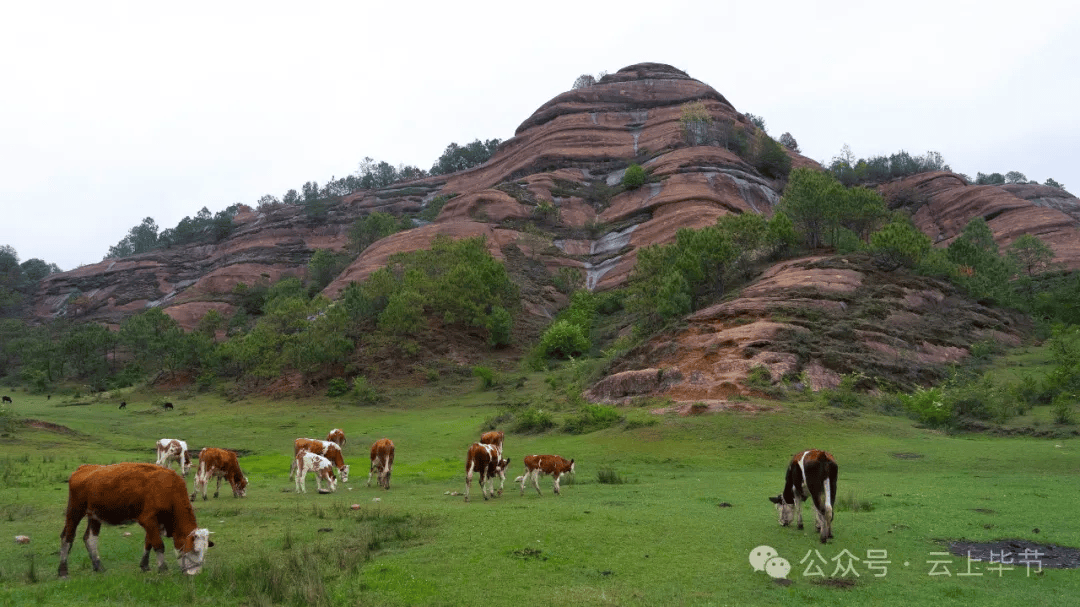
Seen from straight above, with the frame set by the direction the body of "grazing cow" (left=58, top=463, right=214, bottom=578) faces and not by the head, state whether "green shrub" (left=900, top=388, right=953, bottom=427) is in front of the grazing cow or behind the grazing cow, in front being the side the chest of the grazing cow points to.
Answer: in front

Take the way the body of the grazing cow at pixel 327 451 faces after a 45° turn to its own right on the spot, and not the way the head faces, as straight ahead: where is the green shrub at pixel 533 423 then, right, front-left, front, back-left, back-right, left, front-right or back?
left

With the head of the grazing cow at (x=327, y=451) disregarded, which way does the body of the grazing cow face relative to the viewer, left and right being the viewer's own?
facing to the right of the viewer

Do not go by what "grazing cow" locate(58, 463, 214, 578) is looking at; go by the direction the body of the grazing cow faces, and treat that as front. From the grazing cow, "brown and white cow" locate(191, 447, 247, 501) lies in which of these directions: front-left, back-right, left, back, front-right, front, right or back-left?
left

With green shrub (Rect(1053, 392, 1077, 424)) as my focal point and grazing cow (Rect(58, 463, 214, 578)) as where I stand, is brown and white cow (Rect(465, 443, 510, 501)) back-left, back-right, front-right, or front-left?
front-left

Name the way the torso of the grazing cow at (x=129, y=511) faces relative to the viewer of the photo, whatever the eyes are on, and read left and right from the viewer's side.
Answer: facing to the right of the viewer

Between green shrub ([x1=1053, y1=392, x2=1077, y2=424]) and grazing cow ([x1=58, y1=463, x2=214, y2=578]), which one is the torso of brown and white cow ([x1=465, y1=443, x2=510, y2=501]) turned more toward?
the green shrub

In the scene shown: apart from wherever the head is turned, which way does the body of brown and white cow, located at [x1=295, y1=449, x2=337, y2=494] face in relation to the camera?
to the viewer's right

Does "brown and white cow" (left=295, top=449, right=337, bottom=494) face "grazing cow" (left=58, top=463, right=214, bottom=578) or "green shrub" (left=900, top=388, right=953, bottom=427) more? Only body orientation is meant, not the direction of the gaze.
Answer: the green shrub

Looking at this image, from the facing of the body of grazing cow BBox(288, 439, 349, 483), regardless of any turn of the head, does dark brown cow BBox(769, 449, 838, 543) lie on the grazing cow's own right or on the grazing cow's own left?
on the grazing cow's own right

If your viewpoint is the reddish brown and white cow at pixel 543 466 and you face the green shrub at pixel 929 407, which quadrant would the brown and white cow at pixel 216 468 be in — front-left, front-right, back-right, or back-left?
back-left
